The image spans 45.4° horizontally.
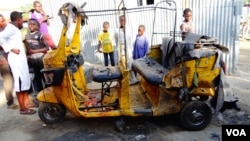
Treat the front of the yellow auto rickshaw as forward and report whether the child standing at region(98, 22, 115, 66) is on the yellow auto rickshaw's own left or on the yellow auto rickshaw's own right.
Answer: on the yellow auto rickshaw's own right

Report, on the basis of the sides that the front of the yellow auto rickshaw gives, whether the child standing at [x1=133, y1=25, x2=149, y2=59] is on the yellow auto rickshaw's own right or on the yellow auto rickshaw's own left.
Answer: on the yellow auto rickshaw's own right

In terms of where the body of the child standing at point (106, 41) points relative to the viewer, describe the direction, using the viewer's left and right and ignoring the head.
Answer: facing the viewer

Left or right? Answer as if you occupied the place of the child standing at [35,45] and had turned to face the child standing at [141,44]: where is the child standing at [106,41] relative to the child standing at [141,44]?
left

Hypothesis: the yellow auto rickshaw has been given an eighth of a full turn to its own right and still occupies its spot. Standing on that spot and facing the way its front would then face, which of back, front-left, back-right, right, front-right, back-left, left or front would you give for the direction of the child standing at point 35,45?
front

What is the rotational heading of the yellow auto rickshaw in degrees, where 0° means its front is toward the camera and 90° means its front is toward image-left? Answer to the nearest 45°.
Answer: approximately 90°

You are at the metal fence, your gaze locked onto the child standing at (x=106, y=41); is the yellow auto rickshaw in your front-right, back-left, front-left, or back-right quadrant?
front-left

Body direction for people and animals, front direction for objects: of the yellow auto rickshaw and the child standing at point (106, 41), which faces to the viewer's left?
the yellow auto rickshaw

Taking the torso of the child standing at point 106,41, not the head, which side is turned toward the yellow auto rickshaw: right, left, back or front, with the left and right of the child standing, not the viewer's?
front

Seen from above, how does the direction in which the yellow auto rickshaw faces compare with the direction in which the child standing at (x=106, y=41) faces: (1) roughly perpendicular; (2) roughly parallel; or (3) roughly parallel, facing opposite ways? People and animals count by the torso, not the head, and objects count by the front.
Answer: roughly perpendicular

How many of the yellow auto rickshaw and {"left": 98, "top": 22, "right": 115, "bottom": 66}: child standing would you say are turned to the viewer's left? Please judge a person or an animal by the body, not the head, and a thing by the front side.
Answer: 1

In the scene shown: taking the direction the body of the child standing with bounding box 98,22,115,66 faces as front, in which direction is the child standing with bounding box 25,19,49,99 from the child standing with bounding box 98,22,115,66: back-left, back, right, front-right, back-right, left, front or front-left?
front-right

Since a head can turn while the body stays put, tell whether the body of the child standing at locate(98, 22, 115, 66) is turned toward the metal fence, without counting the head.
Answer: no
